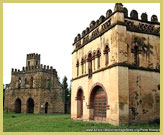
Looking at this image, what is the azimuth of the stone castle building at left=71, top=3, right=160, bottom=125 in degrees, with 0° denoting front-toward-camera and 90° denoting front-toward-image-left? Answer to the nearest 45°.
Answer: approximately 45°

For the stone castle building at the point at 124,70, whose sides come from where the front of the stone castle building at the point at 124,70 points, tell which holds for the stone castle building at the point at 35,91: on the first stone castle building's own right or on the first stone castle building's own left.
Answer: on the first stone castle building's own right
